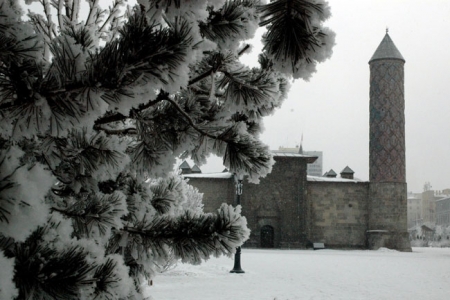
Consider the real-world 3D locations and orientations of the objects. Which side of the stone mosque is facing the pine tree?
front

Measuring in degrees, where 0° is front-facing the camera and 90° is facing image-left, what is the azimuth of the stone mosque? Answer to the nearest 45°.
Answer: approximately 0°
